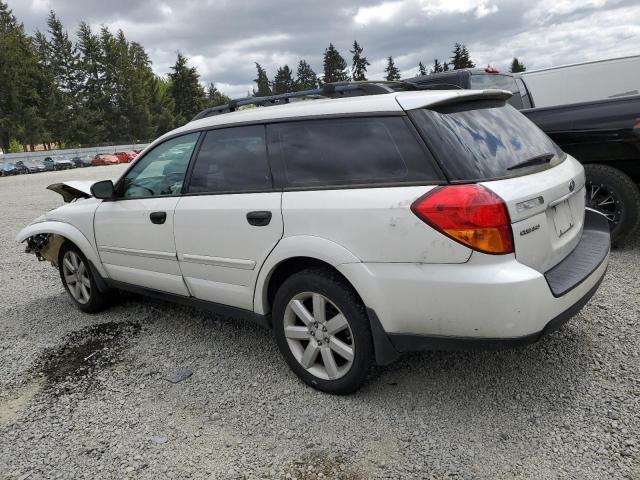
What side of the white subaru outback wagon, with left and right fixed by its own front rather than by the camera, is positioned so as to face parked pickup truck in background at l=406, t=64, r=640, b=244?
right

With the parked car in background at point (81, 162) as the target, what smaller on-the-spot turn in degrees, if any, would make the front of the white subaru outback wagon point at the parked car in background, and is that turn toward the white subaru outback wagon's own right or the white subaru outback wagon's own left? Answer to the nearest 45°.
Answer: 0° — it already faces it

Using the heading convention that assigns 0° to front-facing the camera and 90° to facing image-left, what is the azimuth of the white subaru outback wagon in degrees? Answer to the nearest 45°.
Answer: approximately 135°

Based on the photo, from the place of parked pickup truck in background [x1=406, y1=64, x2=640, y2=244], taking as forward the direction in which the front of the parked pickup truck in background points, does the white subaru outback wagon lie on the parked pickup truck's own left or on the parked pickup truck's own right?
on the parked pickup truck's own left

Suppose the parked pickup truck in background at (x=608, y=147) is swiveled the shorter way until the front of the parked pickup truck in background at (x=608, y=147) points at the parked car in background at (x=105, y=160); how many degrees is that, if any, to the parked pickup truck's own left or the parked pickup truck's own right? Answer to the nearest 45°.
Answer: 0° — it already faces it

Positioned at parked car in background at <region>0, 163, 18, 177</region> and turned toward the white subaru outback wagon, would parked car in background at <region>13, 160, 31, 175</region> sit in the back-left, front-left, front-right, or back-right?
back-left

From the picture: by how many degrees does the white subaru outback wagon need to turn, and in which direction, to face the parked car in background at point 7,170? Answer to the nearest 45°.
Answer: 0° — it already faces it

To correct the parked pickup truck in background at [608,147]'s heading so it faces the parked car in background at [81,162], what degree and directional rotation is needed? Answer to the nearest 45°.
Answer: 0° — it already faces it

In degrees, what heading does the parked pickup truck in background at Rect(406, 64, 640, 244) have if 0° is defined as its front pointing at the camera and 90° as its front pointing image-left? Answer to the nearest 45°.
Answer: approximately 135°
